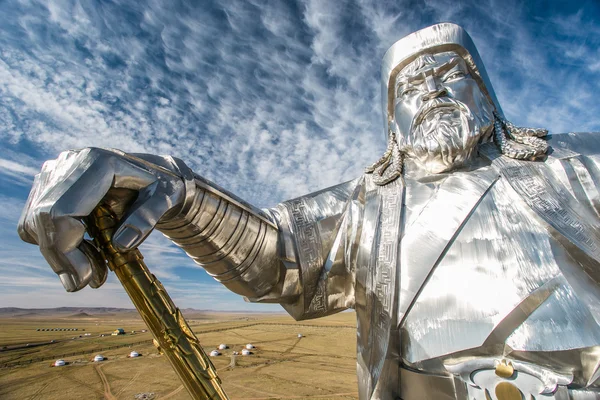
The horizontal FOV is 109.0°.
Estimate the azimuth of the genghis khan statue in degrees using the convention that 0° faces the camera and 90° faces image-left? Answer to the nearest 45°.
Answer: approximately 0°
